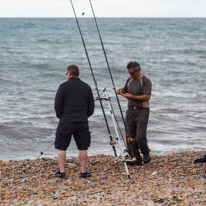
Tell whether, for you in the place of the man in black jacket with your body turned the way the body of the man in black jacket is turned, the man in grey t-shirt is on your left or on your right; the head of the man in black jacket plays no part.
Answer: on your right

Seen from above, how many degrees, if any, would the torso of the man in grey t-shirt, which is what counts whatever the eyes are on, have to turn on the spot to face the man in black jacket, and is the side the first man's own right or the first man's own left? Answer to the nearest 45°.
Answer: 0° — they already face them

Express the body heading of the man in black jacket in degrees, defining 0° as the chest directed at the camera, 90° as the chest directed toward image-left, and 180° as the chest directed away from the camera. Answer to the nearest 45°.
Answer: approximately 180°

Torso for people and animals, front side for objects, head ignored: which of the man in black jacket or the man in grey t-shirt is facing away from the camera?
the man in black jacket

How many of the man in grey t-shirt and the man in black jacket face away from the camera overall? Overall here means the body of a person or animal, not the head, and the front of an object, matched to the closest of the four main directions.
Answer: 1
